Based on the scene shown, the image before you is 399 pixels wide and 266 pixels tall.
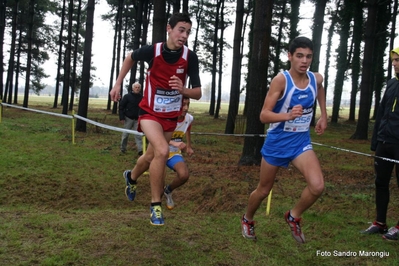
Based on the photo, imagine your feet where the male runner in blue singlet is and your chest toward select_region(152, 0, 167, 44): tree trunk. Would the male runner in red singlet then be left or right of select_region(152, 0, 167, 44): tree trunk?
left

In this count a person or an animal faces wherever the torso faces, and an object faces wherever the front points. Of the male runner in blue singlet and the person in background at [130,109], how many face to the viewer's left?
0

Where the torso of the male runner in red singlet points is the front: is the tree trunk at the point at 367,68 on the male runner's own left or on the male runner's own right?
on the male runner's own left

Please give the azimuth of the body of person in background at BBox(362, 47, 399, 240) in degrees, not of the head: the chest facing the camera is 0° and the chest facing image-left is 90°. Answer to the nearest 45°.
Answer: approximately 45°

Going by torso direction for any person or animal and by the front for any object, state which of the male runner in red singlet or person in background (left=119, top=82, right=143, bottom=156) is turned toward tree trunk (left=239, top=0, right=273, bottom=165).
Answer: the person in background

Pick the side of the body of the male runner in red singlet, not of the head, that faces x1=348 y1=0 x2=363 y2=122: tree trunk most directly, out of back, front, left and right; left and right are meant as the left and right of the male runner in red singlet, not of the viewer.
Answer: left

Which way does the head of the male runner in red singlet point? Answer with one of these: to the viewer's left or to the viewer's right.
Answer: to the viewer's right

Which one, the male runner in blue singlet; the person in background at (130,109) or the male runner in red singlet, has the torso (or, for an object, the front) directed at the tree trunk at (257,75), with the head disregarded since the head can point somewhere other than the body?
the person in background

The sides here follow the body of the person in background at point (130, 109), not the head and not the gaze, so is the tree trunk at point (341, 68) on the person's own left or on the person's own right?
on the person's own left

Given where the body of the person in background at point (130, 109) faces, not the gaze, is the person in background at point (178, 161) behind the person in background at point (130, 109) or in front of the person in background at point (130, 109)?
in front
